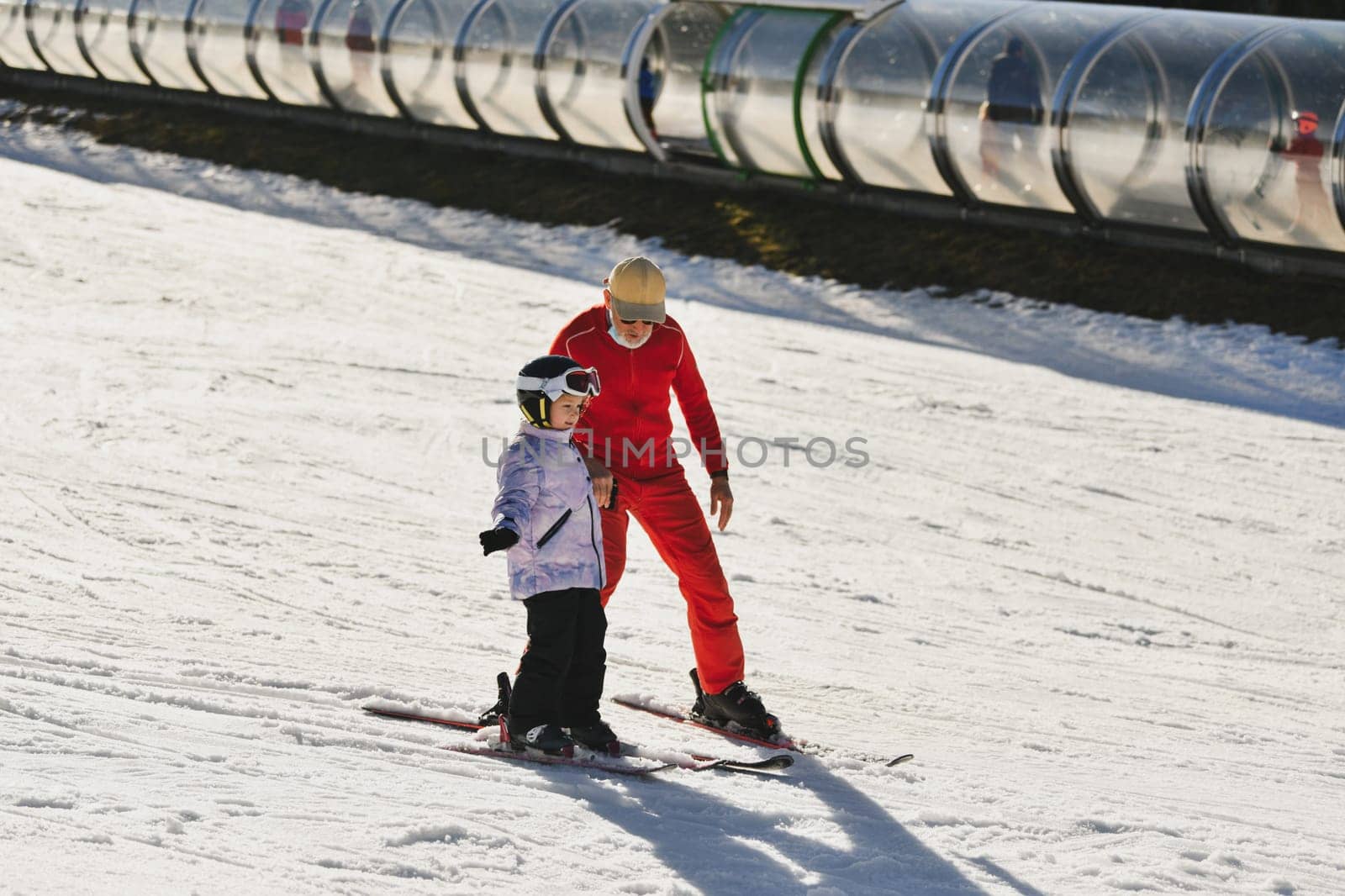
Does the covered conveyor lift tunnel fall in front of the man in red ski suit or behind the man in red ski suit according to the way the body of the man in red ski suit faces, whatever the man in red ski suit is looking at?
behind

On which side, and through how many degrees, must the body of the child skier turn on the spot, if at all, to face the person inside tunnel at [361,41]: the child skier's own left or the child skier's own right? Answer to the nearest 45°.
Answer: approximately 135° to the child skier's own left

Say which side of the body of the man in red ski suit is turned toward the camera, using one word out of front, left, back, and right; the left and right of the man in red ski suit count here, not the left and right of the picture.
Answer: front

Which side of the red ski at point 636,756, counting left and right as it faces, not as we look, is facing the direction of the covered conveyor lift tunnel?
left

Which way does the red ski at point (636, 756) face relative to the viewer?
to the viewer's right

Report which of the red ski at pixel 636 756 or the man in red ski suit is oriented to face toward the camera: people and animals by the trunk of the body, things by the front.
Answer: the man in red ski suit

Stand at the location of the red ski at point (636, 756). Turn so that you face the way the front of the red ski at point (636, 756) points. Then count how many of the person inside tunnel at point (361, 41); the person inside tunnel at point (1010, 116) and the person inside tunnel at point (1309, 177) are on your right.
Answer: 0

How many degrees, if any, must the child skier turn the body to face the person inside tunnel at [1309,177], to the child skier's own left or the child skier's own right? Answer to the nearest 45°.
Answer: approximately 90° to the child skier's own left

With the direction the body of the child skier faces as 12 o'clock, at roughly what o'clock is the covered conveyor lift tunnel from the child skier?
The covered conveyor lift tunnel is roughly at 8 o'clock from the child skier.
